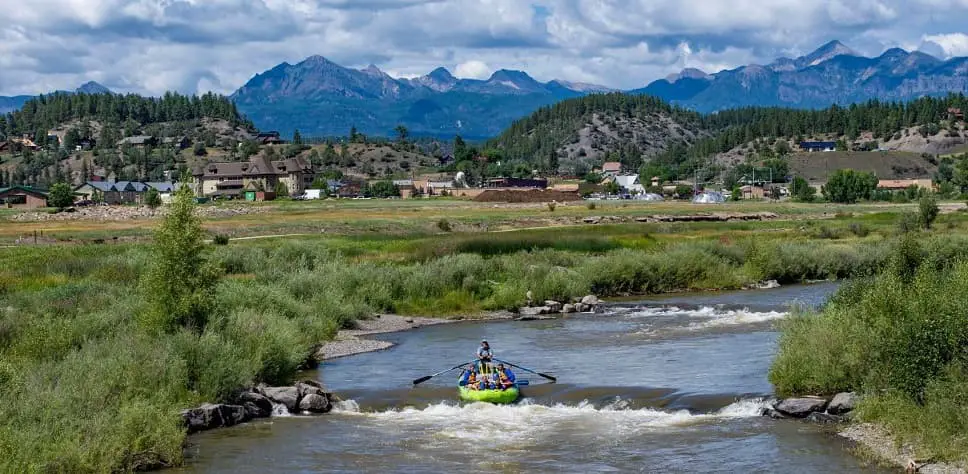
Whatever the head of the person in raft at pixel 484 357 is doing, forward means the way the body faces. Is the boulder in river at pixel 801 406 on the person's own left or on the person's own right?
on the person's own left

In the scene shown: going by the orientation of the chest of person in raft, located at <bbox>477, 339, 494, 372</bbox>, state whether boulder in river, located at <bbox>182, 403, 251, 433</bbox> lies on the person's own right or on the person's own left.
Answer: on the person's own right

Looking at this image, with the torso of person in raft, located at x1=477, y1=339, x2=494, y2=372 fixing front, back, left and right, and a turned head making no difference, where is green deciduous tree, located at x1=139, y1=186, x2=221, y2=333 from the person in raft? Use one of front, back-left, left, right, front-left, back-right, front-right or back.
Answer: right

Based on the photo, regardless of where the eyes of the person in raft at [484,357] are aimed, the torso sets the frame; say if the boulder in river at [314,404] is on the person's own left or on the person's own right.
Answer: on the person's own right

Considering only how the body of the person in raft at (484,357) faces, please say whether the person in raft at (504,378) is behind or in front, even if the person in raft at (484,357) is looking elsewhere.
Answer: in front

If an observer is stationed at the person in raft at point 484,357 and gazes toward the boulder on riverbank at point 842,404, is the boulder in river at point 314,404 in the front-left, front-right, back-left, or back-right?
back-right

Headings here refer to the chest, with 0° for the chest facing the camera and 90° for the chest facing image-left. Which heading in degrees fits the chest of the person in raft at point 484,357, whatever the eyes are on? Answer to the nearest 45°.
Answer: approximately 0°

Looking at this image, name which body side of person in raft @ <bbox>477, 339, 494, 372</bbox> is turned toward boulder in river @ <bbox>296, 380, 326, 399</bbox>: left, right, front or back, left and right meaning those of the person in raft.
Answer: right
